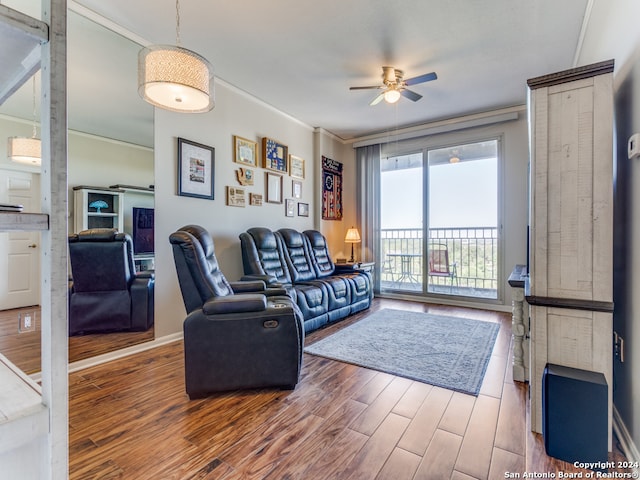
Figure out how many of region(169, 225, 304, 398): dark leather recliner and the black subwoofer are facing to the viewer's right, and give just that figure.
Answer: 1

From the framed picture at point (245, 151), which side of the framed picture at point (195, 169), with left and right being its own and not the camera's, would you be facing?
left

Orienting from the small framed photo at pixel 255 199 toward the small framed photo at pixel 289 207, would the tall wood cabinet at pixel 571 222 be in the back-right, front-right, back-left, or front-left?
back-right

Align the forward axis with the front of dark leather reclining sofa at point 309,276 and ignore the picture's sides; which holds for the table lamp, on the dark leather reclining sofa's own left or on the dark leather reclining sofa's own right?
on the dark leather reclining sofa's own left

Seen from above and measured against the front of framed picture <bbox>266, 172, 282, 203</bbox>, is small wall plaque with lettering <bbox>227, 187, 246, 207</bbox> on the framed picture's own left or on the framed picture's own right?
on the framed picture's own right

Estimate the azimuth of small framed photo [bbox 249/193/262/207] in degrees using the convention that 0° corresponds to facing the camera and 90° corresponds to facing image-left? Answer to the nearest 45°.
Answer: approximately 315°

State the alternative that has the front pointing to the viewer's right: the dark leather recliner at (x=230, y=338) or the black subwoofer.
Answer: the dark leather recliner

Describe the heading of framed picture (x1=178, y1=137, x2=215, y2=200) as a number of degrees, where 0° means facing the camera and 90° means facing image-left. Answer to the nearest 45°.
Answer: approximately 315°

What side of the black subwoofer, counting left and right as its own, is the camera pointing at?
left
